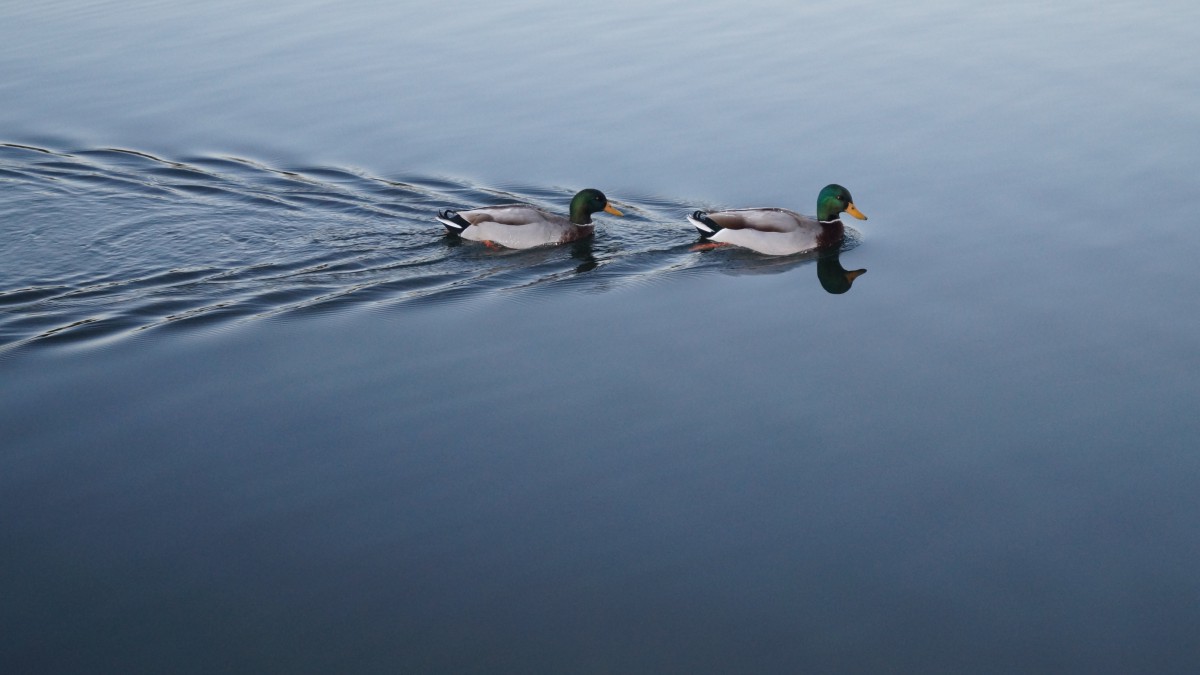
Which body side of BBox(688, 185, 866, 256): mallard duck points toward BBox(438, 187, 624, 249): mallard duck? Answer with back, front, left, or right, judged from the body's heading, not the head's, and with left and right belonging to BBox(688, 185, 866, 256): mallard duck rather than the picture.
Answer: back

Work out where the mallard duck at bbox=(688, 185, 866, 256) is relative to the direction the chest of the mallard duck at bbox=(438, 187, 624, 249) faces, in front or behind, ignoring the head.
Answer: in front

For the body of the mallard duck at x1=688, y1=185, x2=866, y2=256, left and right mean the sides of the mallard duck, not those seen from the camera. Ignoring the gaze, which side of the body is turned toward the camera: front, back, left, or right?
right

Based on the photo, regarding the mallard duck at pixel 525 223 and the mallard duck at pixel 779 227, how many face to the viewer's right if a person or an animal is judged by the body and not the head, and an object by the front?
2

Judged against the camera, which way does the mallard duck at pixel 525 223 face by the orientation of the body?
to the viewer's right
